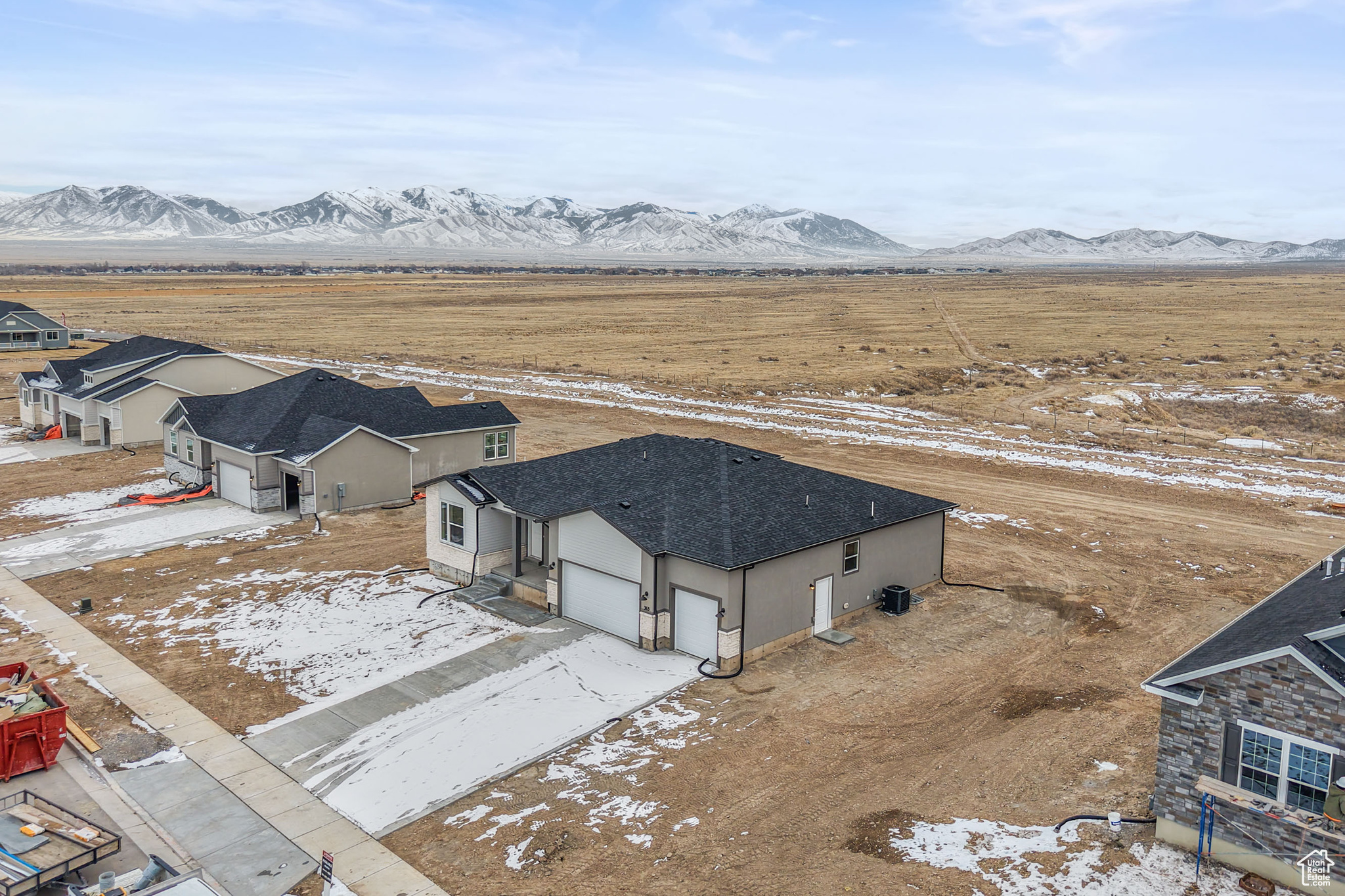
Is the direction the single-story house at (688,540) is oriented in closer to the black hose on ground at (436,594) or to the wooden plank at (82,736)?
the wooden plank

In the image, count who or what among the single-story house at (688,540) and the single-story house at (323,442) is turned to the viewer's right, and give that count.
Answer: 0

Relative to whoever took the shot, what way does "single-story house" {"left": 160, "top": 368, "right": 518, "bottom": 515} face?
facing the viewer and to the left of the viewer

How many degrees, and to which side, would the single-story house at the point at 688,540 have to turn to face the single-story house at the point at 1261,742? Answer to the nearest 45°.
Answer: approximately 90° to its left

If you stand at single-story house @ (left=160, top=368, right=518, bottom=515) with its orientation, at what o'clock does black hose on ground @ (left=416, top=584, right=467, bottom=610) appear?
The black hose on ground is roughly at 10 o'clock from the single-story house.

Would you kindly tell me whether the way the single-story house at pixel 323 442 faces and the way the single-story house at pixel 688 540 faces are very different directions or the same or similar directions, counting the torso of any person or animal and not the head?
same or similar directions

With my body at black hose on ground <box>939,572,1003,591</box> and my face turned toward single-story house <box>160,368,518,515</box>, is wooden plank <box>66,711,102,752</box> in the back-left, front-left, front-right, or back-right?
front-left

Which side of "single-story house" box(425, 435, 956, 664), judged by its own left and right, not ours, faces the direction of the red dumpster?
front

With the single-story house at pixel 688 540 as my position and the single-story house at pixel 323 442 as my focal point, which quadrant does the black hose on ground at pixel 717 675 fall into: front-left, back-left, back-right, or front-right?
back-left

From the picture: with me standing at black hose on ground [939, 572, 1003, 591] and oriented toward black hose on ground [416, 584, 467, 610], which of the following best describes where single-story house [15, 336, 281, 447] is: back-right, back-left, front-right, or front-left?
front-right

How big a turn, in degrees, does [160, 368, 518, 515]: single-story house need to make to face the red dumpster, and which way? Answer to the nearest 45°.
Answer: approximately 45° to its left

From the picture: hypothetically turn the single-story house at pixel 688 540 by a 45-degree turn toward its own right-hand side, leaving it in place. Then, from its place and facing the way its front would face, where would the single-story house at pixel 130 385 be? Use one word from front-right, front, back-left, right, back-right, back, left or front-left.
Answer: front-right

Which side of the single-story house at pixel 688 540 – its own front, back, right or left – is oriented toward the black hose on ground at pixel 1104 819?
left

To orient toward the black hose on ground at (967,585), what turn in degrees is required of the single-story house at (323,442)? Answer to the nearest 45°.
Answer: approximately 90° to its left

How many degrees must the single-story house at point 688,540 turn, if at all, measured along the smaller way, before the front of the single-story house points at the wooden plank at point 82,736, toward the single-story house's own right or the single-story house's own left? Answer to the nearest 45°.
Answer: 0° — it already faces it

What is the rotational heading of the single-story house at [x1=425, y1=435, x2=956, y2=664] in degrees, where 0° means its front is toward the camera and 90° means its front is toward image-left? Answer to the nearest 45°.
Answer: approximately 45°
